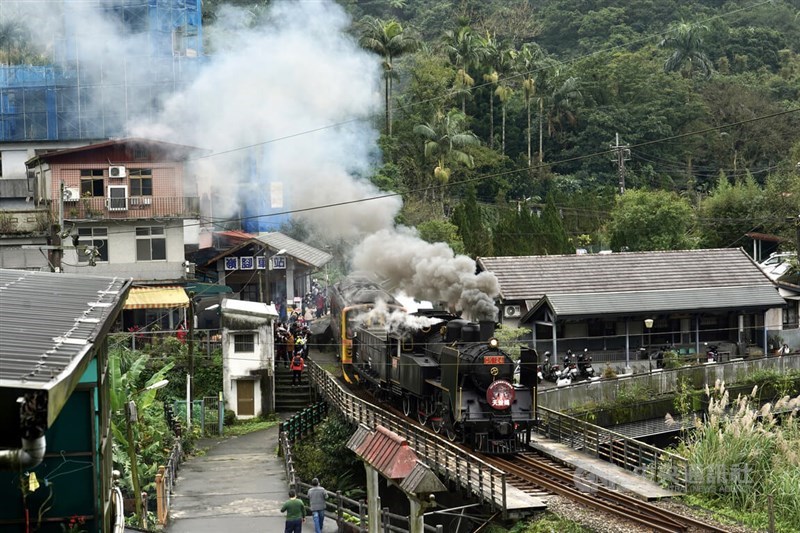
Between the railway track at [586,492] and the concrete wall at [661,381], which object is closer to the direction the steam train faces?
the railway track

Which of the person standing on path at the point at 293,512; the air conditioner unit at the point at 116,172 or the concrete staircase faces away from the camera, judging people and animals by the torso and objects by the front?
the person standing on path

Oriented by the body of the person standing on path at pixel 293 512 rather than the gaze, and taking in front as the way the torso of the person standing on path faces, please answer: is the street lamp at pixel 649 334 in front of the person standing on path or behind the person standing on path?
in front

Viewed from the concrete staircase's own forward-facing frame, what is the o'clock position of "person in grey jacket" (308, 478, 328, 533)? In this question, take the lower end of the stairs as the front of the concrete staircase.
The person in grey jacket is roughly at 12 o'clock from the concrete staircase.

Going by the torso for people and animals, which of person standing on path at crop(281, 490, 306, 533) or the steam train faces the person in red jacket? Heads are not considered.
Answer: the person standing on path

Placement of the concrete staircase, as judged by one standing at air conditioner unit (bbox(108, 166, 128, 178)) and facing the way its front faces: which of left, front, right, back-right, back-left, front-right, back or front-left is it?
front-left

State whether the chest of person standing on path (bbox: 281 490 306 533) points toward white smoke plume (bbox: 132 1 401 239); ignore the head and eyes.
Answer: yes

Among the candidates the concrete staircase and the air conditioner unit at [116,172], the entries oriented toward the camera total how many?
2

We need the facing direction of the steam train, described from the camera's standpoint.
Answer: facing the viewer and to the right of the viewer

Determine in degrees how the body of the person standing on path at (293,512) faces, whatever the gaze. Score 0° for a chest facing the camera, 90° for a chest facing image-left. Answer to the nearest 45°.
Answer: approximately 180°

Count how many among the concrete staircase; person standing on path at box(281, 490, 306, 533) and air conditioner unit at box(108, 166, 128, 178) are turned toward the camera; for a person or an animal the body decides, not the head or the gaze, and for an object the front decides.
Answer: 2

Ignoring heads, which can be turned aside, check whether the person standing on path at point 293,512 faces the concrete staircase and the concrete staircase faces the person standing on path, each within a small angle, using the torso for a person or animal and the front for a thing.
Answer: yes

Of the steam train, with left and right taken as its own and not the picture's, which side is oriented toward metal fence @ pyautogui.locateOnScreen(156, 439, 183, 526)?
right

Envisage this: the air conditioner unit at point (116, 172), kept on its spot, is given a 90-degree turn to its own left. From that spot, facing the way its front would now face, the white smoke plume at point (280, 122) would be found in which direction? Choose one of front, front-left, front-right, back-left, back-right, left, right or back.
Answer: front

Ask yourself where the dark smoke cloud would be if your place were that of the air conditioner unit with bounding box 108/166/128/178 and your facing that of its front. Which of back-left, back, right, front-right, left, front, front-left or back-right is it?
front-left

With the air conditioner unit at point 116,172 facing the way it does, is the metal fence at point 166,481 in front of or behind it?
in front

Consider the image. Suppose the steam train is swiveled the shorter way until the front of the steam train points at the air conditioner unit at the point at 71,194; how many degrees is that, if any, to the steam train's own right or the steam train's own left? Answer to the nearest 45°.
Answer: approximately 180°
